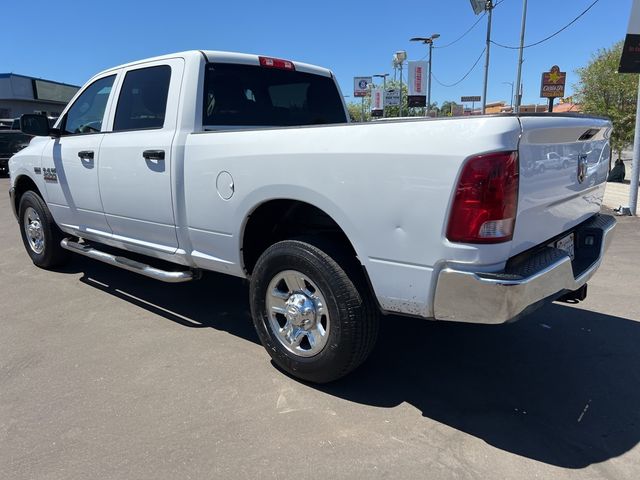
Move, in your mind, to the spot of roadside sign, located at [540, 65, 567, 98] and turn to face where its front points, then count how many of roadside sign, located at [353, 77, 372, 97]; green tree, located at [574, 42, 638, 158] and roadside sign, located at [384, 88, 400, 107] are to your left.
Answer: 1

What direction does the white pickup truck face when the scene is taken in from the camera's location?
facing away from the viewer and to the left of the viewer

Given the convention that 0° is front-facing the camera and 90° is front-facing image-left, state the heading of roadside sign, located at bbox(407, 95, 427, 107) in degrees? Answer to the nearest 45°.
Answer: approximately 0°

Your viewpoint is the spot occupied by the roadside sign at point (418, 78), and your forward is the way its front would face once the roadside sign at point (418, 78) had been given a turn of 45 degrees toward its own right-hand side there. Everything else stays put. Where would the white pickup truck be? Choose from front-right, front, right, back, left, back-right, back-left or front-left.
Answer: front-left

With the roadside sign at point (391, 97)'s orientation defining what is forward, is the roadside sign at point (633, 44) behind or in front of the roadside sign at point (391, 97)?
in front

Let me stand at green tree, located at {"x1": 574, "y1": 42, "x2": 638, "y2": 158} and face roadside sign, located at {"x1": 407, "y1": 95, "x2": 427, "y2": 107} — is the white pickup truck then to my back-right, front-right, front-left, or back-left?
back-left

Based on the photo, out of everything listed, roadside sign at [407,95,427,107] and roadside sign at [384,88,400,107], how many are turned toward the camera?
2

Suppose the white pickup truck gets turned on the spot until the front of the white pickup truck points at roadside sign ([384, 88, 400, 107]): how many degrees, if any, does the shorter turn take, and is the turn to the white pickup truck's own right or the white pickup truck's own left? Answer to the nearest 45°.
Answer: approximately 45° to the white pickup truck's own right

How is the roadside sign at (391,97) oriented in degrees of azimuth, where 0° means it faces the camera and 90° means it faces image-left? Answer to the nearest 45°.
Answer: approximately 0°
